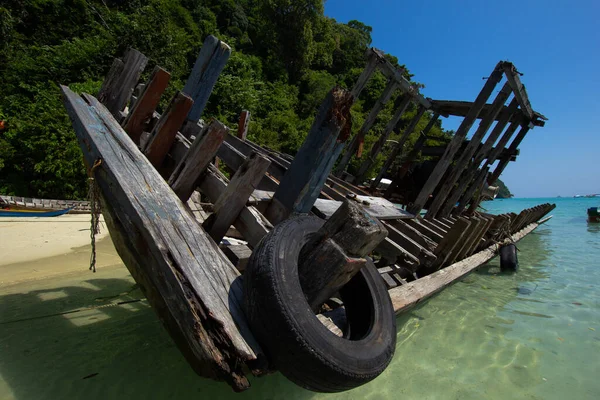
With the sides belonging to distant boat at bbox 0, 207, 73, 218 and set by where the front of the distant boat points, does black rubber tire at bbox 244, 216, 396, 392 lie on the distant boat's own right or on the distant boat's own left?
on the distant boat's own right

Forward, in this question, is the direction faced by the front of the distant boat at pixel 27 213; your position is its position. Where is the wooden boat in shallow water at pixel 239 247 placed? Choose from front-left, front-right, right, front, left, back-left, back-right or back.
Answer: right

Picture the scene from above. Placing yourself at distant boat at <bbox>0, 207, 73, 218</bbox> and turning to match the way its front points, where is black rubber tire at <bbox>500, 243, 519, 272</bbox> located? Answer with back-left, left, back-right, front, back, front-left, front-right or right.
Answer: front-right

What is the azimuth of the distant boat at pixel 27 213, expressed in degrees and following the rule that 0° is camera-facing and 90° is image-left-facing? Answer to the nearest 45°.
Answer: approximately 270°

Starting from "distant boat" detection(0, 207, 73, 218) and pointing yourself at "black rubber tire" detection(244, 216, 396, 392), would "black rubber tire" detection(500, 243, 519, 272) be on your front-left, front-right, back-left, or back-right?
front-left

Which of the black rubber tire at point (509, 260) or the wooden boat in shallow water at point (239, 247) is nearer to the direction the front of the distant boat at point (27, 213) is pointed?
the black rubber tire
